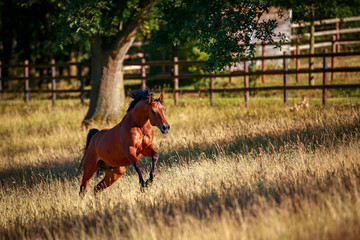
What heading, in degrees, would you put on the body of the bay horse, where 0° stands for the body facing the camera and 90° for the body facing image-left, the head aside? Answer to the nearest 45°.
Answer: approximately 315°

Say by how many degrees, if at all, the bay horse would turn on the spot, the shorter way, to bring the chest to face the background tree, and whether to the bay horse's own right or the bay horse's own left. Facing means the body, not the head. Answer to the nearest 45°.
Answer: approximately 135° to the bay horse's own left
